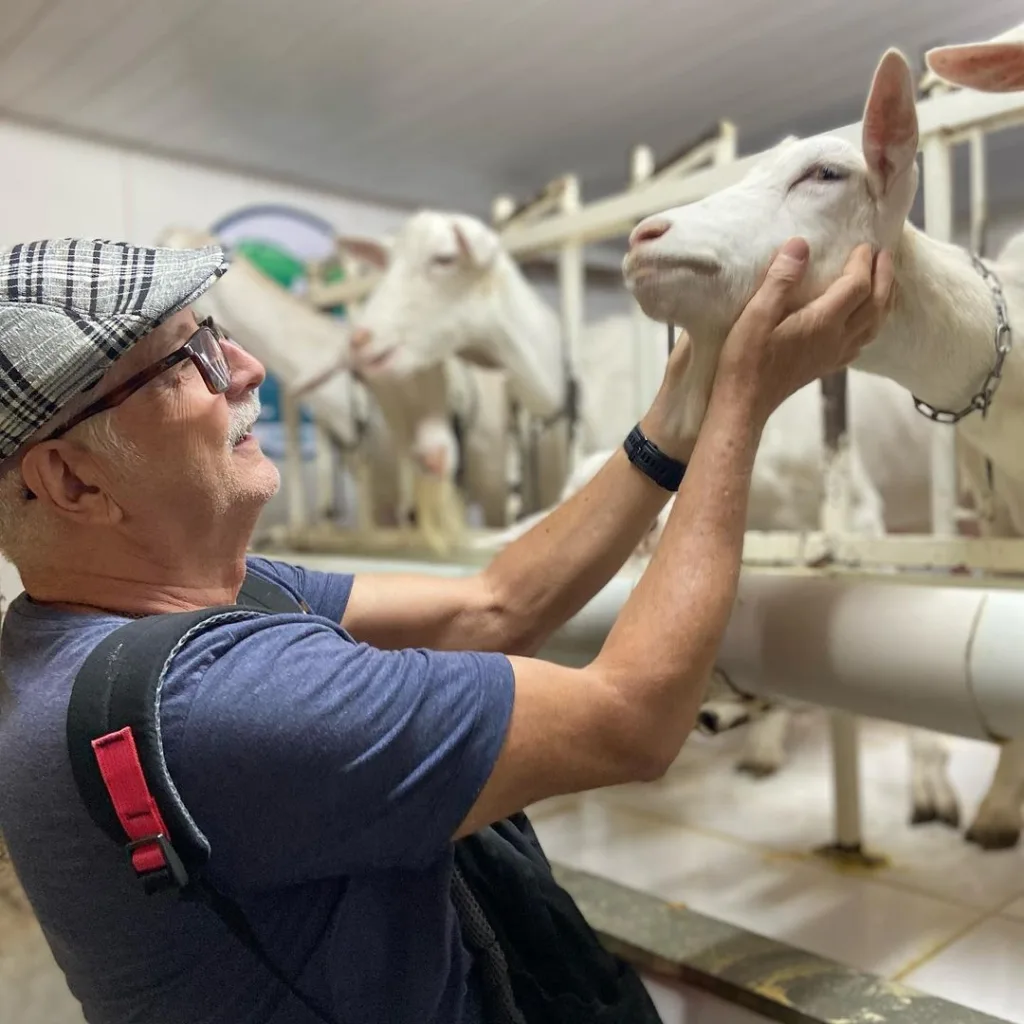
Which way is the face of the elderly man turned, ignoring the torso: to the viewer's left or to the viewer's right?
to the viewer's right

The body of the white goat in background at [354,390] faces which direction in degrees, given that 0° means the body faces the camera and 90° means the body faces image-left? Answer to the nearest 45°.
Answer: approximately 90°

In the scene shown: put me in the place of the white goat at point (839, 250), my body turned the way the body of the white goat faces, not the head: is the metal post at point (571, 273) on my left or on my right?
on my right

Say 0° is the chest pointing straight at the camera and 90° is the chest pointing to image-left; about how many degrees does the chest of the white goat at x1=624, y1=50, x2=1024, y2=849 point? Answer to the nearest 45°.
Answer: approximately 90°

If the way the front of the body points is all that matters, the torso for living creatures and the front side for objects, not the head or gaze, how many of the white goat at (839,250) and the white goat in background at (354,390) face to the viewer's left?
2
